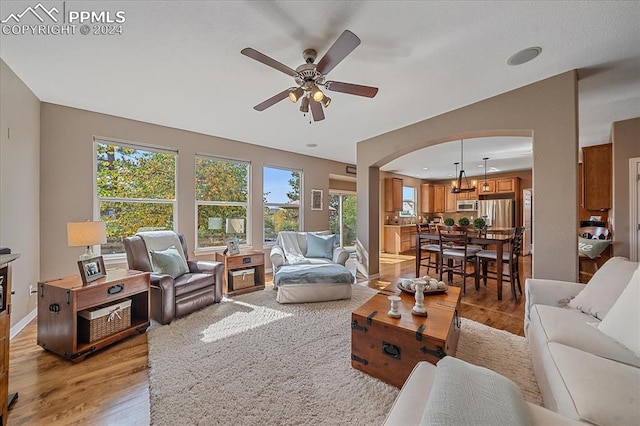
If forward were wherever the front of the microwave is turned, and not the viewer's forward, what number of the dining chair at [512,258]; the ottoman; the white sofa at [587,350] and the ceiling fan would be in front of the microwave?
4

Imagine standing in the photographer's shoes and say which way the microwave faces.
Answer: facing the viewer

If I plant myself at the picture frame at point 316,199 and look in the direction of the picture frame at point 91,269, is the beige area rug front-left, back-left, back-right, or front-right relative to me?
front-left

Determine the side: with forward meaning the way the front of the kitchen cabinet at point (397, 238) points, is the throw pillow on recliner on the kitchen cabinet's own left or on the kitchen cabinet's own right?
on the kitchen cabinet's own right

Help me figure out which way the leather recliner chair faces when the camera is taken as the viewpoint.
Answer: facing the viewer and to the right of the viewer

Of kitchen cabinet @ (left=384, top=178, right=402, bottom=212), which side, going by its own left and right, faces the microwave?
left

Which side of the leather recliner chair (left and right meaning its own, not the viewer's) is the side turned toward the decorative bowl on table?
front

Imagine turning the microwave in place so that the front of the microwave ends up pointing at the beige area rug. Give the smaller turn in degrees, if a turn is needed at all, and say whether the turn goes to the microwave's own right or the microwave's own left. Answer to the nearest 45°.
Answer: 0° — it already faces it

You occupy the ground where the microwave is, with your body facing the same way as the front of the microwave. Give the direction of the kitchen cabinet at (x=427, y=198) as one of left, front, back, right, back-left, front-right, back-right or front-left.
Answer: right

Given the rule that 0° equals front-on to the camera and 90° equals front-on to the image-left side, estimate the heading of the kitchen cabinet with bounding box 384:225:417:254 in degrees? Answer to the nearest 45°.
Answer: approximately 315°

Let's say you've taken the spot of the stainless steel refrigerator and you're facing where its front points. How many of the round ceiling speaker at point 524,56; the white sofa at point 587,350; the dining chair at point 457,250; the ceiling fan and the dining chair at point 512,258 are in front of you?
5

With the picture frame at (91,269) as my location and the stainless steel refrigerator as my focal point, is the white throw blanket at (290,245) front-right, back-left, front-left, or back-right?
front-left

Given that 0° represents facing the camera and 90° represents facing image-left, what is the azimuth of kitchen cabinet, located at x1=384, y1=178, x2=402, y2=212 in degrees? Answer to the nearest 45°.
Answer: approximately 315°

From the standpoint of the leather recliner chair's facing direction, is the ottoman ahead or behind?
ahead

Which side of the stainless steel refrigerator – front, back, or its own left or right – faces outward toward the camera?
front

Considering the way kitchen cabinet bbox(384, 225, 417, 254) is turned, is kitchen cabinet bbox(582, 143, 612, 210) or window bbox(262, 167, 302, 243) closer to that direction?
the kitchen cabinet

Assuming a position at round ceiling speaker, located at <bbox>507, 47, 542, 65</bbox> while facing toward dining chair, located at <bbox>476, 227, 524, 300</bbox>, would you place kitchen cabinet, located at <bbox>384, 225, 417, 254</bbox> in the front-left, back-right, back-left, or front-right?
front-left

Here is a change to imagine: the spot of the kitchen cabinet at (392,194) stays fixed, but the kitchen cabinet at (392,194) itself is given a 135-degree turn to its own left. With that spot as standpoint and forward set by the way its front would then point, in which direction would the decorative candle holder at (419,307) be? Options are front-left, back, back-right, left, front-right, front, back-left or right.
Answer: back
